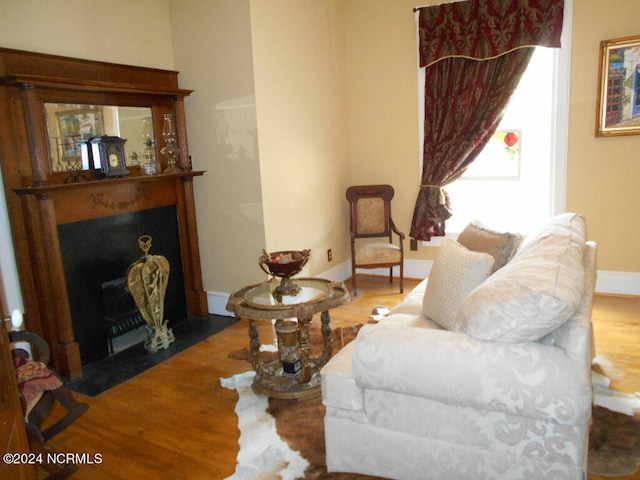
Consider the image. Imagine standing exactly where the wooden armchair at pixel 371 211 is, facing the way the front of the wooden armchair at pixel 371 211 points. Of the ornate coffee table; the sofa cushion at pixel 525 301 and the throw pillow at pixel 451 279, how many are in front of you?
3

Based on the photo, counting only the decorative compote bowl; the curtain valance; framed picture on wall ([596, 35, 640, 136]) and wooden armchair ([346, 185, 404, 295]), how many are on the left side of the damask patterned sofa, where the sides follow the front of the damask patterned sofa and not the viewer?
0

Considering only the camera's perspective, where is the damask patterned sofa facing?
facing to the left of the viewer

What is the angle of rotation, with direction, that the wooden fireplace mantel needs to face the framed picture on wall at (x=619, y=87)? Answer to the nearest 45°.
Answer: approximately 45° to its left

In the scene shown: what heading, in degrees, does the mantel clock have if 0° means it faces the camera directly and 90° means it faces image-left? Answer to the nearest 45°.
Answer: approximately 315°

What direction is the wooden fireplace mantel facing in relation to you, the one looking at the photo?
facing the viewer and to the right of the viewer

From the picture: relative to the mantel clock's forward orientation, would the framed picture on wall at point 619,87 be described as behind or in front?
in front

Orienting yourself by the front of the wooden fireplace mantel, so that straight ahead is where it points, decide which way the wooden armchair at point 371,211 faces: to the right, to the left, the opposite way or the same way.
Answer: to the right

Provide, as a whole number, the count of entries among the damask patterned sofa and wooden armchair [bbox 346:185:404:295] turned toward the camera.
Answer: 1

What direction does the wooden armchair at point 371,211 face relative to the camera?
toward the camera

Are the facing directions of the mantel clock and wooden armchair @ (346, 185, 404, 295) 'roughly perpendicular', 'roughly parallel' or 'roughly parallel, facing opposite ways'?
roughly perpendicular

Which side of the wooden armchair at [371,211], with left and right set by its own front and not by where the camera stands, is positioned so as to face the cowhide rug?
front

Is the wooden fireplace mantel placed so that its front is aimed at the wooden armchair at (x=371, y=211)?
no

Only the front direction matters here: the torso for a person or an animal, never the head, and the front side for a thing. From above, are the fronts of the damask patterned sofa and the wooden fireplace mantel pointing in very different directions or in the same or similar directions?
very different directions

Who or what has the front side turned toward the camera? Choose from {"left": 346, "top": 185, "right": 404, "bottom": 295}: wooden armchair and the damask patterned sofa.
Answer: the wooden armchair

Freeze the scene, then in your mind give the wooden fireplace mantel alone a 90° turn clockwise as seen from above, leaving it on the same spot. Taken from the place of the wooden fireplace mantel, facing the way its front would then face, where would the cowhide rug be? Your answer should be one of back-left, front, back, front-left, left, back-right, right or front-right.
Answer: left

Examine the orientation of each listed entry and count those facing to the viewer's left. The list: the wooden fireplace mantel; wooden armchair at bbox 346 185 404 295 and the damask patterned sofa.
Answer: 1
